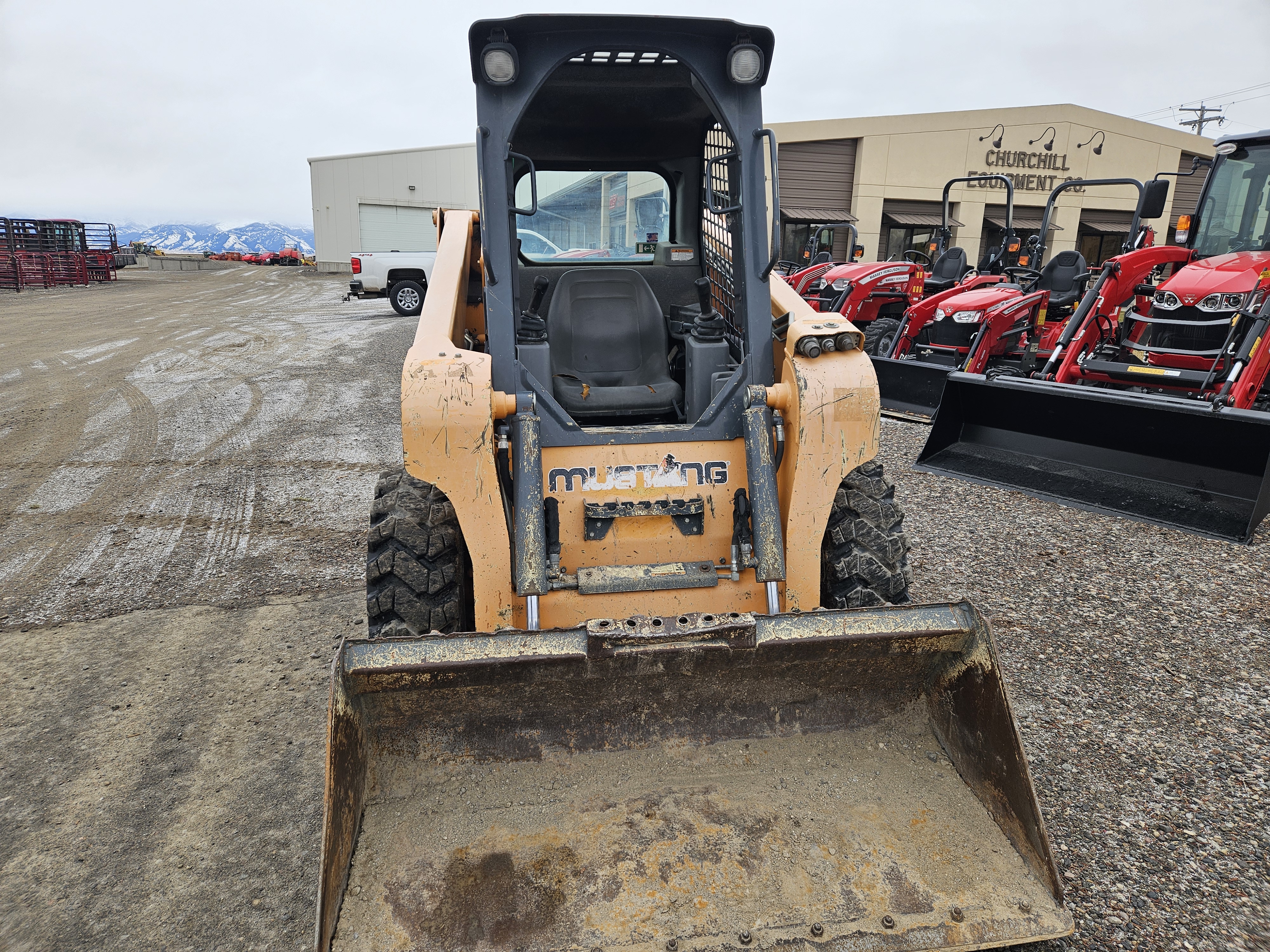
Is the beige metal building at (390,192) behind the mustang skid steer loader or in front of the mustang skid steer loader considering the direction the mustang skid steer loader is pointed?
behind

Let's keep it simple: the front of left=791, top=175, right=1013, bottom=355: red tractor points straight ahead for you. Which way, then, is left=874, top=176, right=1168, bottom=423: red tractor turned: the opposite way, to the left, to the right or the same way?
the same way

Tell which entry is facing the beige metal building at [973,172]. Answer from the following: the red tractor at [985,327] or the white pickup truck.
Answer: the white pickup truck

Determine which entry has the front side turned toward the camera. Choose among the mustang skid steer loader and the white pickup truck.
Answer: the mustang skid steer loader

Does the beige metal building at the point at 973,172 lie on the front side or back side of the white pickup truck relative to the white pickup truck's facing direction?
on the front side

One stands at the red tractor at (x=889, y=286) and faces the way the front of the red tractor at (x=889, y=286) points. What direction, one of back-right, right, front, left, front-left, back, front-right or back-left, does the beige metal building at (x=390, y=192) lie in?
right

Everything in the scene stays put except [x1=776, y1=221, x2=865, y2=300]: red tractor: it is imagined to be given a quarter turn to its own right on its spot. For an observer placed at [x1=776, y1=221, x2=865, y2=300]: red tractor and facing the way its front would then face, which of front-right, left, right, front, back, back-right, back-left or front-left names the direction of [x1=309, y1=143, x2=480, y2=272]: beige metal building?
front

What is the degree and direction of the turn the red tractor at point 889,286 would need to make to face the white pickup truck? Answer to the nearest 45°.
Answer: approximately 45° to its right

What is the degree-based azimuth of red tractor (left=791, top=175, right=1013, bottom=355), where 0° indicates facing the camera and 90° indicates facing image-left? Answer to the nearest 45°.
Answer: approximately 45°

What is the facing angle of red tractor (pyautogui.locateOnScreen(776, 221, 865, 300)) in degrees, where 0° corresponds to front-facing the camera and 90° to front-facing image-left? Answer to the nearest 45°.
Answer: approximately 45°

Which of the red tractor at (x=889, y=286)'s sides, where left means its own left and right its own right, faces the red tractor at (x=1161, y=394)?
left

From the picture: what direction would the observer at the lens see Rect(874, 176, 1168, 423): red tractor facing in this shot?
facing the viewer and to the left of the viewer

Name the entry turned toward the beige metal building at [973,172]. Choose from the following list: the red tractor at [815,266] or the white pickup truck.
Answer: the white pickup truck

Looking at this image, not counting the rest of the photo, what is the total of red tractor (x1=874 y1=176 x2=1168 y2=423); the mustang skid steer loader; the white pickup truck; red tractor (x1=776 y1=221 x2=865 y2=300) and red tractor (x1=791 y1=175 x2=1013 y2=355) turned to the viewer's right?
1

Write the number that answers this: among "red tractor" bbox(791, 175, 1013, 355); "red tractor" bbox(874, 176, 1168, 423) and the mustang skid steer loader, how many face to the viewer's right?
0

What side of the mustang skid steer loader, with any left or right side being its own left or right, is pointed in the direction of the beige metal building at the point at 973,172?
back
